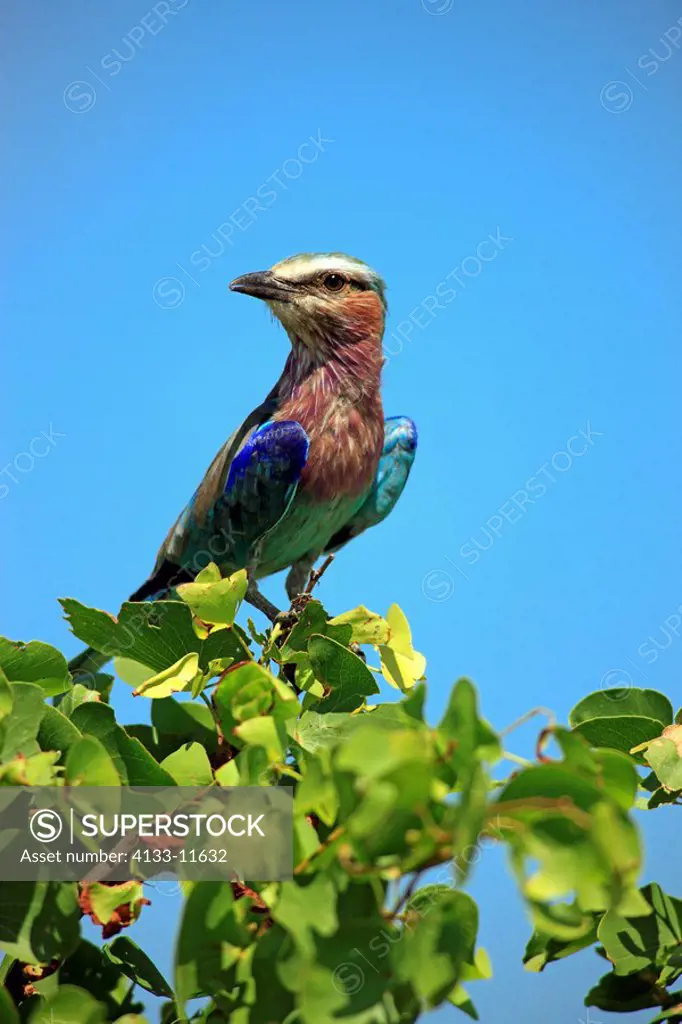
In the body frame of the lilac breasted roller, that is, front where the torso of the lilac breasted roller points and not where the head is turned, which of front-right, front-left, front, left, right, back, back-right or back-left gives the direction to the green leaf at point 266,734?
front-right

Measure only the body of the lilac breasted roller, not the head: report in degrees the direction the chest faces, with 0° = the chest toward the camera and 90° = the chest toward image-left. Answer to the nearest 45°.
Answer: approximately 315°

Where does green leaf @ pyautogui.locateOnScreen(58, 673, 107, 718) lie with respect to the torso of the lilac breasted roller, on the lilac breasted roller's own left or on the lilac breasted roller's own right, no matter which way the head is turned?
on the lilac breasted roller's own right

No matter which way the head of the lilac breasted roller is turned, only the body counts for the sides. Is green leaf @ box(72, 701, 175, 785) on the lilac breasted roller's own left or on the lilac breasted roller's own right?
on the lilac breasted roller's own right

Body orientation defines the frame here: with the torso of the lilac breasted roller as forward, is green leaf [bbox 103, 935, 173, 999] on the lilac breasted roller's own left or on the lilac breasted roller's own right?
on the lilac breasted roller's own right

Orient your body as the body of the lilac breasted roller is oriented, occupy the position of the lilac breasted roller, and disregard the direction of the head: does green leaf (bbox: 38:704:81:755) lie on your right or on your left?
on your right
